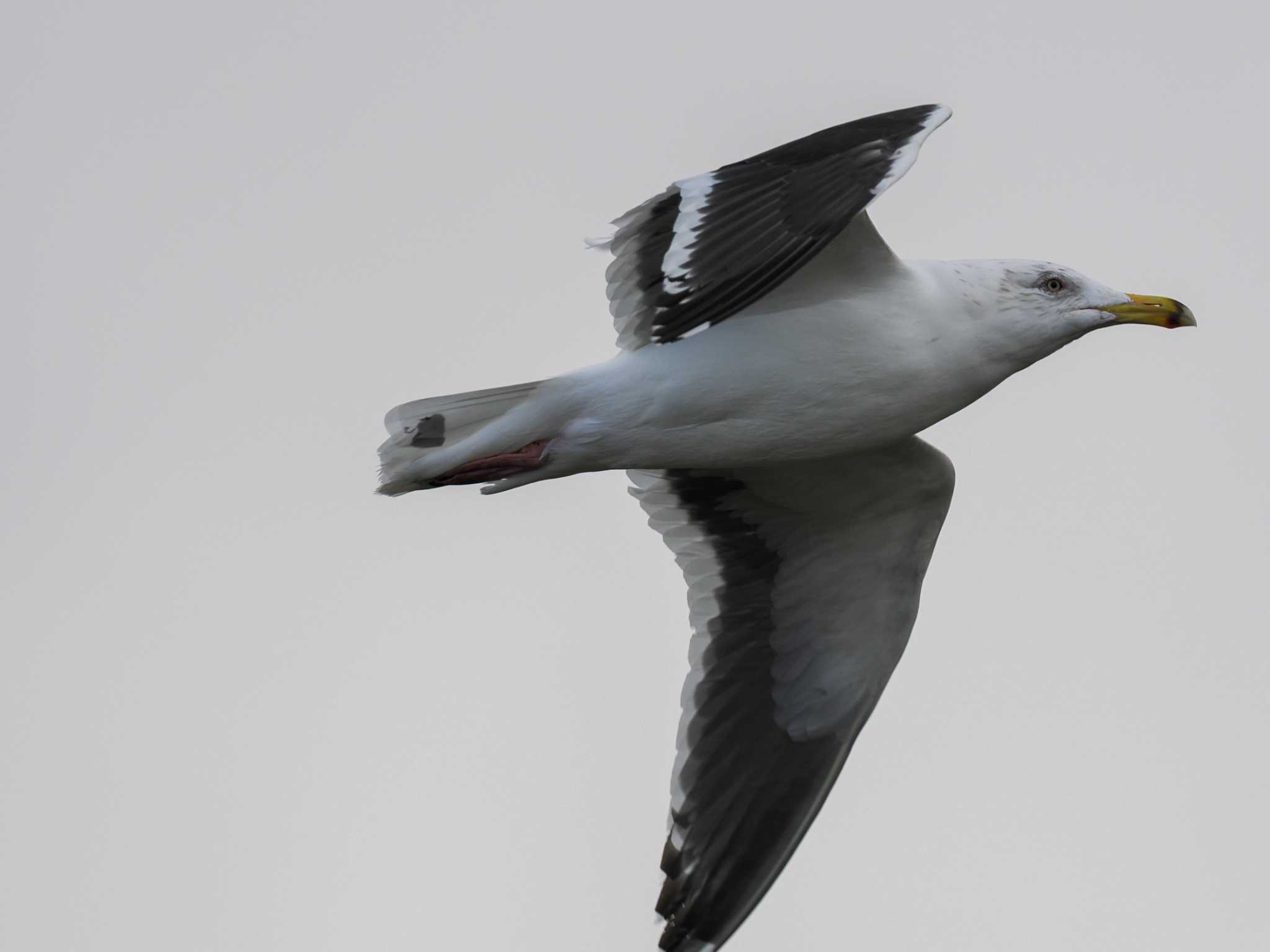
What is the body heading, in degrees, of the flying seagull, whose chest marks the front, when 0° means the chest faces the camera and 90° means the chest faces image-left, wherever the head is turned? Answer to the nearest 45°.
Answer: approximately 270°
